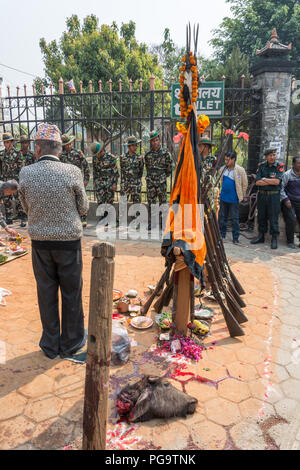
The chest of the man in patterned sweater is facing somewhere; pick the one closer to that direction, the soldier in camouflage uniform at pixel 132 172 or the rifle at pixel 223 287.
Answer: the soldier in camouflage uniform

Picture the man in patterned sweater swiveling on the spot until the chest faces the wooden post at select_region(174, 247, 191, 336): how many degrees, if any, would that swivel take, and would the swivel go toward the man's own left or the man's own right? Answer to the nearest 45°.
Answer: approximately 90° to the man's own right

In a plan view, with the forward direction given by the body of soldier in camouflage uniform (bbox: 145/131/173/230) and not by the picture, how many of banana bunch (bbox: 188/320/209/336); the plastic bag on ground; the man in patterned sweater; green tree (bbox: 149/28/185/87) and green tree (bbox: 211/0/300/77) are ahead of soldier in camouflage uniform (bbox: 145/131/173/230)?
3

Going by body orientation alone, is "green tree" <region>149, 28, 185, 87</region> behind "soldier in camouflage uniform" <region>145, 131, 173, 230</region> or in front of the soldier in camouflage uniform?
behind

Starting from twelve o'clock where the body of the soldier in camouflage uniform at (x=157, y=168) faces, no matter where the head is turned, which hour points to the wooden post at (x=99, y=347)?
The wooden post is roughly at 12 o'clock from the soldier in camouflage uniform.

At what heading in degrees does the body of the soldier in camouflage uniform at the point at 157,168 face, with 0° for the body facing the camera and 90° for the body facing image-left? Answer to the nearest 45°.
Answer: approximately 0°

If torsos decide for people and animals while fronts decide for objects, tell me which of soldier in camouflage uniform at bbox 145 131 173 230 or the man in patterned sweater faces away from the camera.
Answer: the man in patterned sweater

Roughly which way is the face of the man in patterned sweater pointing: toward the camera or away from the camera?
away from the camera

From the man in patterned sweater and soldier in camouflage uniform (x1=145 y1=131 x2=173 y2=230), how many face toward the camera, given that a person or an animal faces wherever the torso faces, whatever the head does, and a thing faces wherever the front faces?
1

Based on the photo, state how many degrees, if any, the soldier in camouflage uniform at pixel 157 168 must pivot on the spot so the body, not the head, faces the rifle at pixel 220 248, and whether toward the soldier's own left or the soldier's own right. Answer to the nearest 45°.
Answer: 0° — they already face it

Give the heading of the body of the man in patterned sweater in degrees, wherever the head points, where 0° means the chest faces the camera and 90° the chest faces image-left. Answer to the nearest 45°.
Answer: approximately 180°

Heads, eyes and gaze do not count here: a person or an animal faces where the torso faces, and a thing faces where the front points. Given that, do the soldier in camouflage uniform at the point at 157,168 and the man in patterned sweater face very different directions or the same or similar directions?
very different directions

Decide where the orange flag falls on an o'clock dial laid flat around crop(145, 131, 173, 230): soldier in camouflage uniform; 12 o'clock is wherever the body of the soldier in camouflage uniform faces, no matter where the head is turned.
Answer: The orange flag is roughly at 12 o'clock from the soldier in camouflage uniform.
